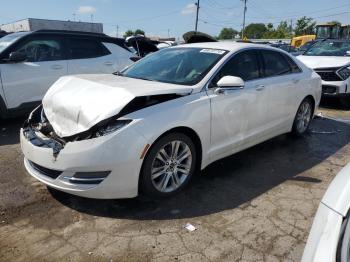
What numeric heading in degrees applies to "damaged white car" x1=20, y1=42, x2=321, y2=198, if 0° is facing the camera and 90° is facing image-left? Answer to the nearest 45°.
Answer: approximately 45°

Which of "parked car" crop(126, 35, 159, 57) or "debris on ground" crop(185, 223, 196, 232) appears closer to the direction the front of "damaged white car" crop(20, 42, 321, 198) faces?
the debris on ground

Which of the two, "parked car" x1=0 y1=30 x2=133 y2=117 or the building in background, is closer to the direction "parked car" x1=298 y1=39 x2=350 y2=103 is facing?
the parked car

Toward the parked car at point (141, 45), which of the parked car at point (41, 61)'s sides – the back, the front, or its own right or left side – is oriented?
back

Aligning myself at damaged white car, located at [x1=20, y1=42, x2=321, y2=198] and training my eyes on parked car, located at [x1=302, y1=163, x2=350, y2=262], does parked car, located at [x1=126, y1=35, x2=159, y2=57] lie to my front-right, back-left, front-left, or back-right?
back-left

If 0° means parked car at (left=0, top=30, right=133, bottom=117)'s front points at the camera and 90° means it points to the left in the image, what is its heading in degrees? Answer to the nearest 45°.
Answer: approximately 45°

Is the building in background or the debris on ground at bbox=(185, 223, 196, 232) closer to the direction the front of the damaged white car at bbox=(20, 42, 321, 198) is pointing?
the debris on ground

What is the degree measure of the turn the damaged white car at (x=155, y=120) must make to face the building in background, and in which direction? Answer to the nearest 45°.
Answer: approximately 135° to its right
